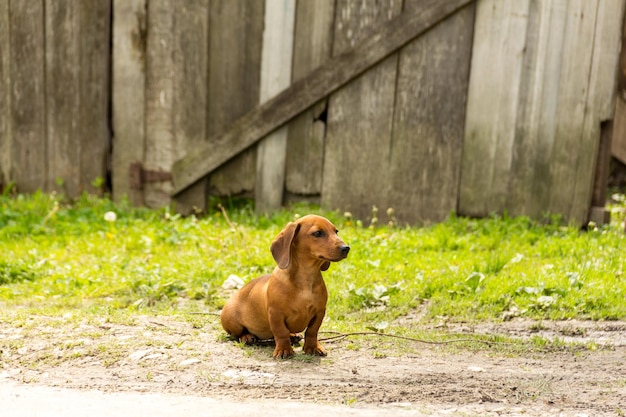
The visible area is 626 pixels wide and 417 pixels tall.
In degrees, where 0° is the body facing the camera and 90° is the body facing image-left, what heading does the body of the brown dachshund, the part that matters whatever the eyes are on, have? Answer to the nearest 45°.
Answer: approximately 315°

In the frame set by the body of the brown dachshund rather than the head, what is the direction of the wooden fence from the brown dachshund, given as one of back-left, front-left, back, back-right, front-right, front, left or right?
back-left
